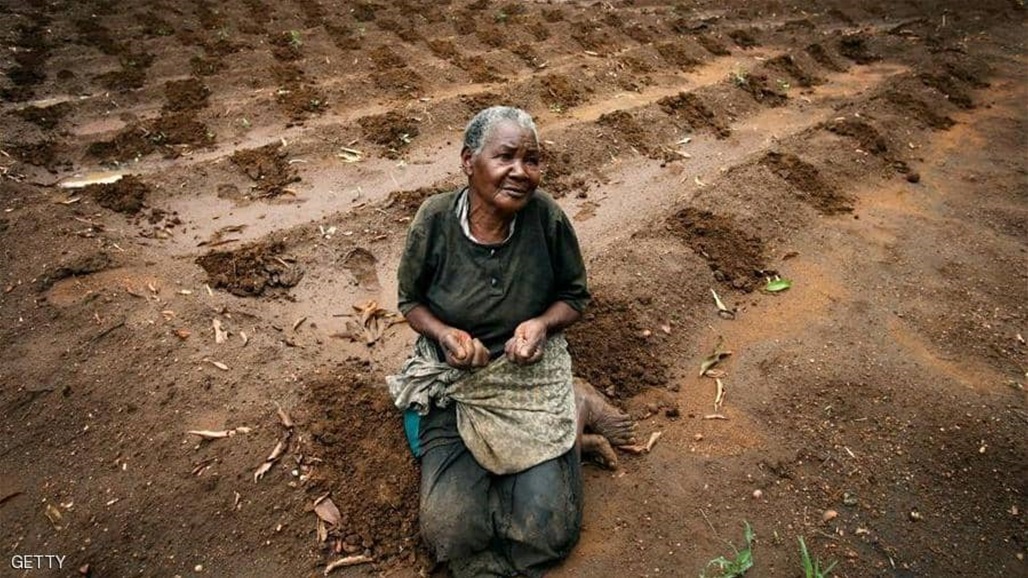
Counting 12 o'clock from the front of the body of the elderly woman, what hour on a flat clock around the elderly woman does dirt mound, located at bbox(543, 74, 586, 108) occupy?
The dirt mound is roughly at 6 o'clock from the elderly woman.

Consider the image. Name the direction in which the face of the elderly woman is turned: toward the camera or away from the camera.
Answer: toward the camera

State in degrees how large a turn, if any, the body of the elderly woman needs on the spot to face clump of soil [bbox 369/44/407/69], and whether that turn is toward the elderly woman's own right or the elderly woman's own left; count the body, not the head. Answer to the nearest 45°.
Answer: approximately 180°

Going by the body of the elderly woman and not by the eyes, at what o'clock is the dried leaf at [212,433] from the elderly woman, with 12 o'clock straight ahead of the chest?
The dried leaf is roughly at 3 o'clock from the elderly woman.

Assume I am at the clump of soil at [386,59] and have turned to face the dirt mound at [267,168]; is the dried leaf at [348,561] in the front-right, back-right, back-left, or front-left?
front-left

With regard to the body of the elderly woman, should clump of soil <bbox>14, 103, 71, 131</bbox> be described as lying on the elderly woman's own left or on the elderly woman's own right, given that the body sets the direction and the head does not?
on the elderly woman's own right

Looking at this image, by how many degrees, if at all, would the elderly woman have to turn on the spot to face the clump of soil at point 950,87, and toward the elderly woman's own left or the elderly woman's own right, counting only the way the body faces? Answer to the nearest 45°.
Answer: approximately 135° to the elderly woman's own left

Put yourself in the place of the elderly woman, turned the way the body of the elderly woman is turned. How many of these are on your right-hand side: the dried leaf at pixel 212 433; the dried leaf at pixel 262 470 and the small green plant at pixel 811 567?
2

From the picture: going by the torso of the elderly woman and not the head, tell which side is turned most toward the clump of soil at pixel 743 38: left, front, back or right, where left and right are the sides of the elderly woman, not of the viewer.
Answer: back

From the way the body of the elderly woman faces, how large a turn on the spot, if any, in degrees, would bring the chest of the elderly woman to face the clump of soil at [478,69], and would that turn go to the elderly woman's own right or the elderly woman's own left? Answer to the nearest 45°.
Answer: approximately 180°

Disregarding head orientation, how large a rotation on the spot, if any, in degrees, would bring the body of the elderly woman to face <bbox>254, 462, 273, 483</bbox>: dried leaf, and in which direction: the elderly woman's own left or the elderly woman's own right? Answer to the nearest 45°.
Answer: approximately 90° to the elderly woman's own right

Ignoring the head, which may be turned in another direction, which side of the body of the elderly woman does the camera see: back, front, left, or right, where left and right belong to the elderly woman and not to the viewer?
front

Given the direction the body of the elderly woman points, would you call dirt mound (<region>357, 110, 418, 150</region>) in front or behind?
behind

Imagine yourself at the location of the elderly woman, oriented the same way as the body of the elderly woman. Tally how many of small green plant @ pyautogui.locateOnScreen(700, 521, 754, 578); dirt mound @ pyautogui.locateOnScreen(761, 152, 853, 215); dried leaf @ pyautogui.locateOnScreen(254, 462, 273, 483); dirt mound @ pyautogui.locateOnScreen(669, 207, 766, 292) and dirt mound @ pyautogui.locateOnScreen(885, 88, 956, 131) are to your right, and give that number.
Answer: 1

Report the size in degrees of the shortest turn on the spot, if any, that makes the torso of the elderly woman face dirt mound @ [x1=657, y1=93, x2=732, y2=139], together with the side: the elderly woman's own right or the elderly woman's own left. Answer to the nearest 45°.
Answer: approximately 180°

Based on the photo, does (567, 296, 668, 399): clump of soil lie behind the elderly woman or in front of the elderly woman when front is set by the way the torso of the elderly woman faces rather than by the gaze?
behind

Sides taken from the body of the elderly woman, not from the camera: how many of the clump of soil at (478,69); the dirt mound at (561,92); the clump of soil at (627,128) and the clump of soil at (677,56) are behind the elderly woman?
4

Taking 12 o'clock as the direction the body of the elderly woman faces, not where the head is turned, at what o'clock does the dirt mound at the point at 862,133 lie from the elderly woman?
The dirt mound is roughly at 7 o'clock from the elderly woman.

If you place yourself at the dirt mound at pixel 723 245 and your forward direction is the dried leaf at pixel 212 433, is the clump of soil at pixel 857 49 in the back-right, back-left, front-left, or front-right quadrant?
back-right
